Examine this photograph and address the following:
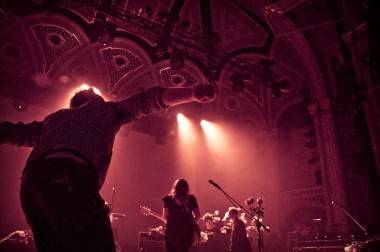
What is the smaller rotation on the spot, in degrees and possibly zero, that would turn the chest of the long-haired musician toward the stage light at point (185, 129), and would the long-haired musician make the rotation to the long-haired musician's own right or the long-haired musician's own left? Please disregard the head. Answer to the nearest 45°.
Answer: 0° — they already face it

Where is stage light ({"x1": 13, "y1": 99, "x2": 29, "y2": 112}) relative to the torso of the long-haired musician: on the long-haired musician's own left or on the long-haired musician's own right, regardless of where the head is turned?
on the long-haired musician's own right

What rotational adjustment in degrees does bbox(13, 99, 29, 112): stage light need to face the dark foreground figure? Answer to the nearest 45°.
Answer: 0° — it already faces them

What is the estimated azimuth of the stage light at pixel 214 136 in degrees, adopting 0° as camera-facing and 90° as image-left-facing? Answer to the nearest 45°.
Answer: approximately 315°

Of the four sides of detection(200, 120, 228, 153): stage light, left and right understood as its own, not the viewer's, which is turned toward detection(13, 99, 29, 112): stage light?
right

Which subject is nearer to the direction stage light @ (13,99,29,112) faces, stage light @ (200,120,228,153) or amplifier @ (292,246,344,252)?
the amplifier

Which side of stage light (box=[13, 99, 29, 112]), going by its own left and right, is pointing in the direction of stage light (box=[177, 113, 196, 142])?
left

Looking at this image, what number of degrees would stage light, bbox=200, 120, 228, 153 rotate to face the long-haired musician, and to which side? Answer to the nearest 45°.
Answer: approximately 45° to its right
